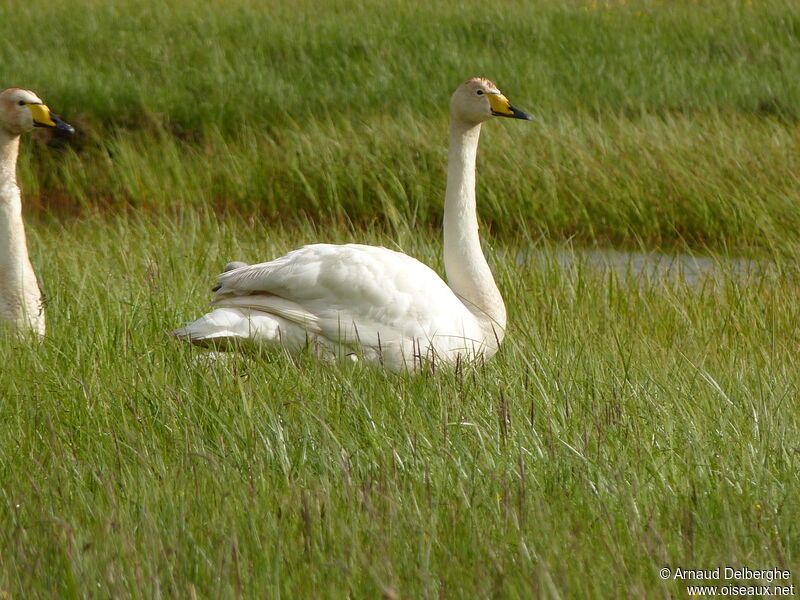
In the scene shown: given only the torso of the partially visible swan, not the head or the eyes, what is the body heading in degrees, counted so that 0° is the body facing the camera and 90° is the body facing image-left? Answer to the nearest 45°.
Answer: approximately 270°

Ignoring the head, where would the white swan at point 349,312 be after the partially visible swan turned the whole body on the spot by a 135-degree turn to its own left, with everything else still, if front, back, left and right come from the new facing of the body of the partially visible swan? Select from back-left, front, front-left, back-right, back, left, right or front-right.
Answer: back

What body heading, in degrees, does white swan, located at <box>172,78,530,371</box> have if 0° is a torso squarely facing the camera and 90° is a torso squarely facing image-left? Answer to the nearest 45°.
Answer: approximately 270°
